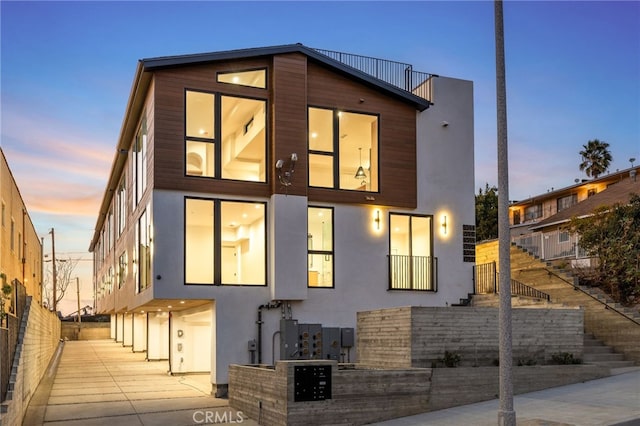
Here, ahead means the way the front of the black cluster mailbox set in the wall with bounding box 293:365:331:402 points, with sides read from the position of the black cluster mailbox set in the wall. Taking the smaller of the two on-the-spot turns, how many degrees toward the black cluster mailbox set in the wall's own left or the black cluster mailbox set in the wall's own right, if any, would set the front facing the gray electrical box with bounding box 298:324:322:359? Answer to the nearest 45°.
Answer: approximately 180°

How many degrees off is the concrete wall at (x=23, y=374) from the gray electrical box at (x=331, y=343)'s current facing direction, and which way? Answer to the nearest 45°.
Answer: approximately 45° to its right

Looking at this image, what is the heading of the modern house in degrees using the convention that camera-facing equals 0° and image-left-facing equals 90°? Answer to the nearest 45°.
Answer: approximately 0°

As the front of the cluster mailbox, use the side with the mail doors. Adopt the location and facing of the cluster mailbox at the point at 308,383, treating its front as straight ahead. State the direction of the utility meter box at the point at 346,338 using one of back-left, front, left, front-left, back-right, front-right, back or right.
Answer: back

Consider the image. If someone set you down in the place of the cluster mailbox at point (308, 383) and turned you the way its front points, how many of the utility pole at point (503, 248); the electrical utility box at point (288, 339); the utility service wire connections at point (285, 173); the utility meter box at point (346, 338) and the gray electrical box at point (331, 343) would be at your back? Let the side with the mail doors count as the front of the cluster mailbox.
4

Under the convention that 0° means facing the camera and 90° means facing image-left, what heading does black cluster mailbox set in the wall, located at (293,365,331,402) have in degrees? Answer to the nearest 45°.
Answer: approximately 0°
